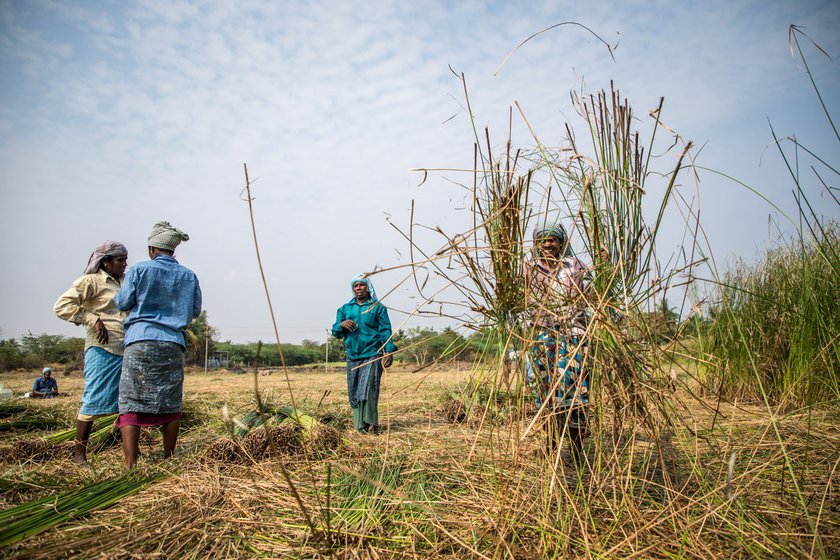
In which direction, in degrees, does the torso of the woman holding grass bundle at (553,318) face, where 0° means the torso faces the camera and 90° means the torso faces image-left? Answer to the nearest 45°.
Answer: approximately 0°

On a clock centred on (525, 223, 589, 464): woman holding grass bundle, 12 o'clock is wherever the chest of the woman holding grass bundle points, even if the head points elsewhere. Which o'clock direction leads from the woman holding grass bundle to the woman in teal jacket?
The woman in teal jacket is roughly at 5 o'clock from the woman holding grass bundle.

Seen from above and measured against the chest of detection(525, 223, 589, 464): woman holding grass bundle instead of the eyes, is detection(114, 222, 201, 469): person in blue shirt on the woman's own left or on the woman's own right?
on the woman's own right

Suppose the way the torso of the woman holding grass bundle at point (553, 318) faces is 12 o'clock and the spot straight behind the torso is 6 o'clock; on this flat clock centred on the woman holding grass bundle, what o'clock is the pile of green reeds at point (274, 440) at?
The pile of green reeds is roughly at 4 o'clock from the woman holding grass bundle.

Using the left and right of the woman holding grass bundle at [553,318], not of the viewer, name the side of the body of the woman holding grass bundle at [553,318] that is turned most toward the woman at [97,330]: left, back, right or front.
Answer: right

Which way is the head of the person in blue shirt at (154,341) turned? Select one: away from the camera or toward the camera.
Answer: away from the camera

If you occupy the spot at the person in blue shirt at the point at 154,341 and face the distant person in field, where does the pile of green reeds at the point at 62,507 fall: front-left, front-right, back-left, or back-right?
back-left

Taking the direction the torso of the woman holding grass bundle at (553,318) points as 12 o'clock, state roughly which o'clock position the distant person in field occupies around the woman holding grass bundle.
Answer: The distant person in field is roughly at 4 o'clock from the woman holding grass bundle.

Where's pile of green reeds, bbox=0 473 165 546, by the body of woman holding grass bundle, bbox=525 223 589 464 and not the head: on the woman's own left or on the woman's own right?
on the woman's own right
